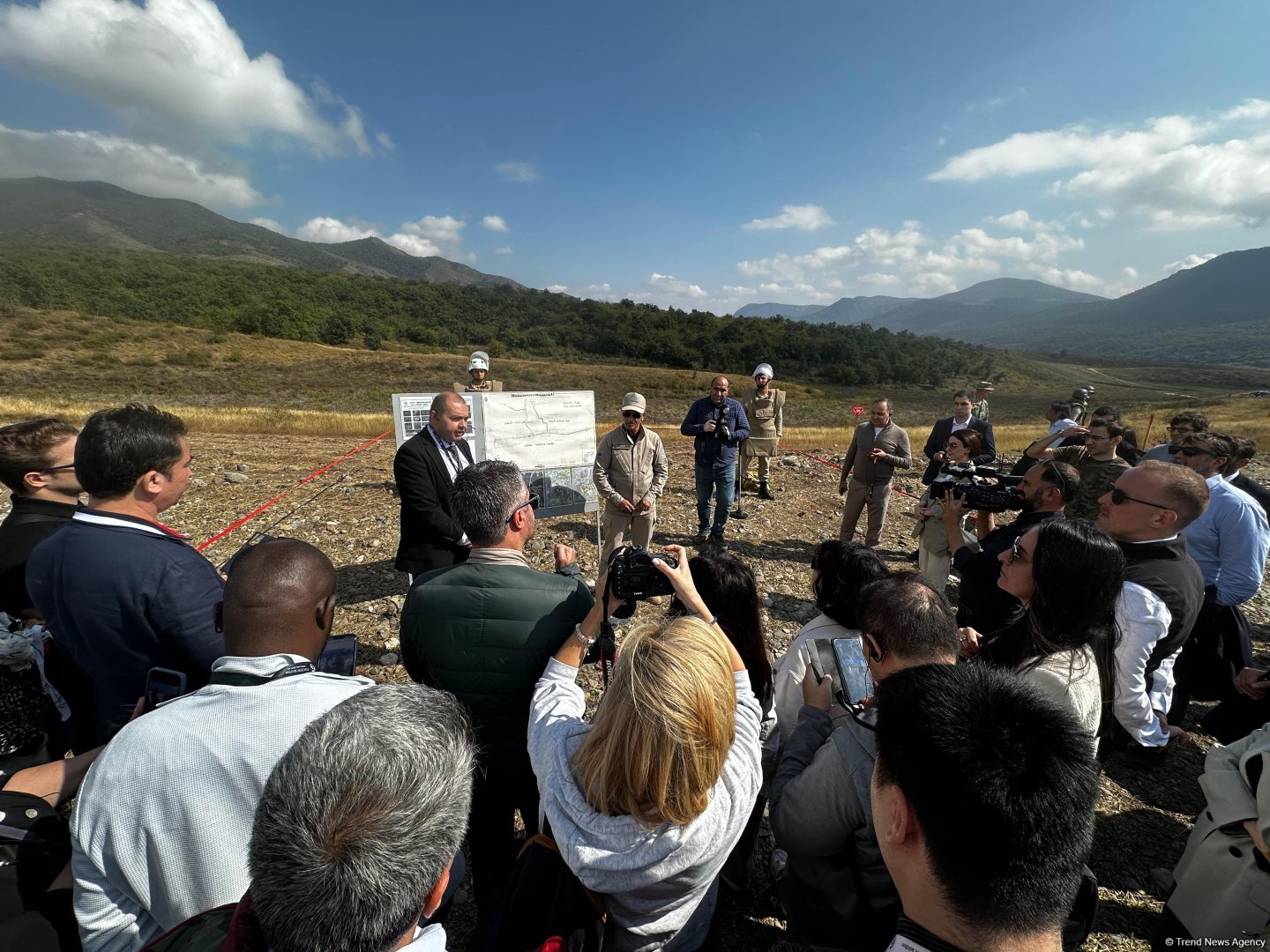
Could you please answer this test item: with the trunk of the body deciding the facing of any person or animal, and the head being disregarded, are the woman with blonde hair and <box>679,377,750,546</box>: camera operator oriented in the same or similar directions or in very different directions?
very different directions

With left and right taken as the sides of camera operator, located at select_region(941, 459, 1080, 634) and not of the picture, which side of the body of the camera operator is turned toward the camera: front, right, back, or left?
left

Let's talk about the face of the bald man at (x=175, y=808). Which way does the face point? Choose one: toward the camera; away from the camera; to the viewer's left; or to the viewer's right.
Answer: away from the camera

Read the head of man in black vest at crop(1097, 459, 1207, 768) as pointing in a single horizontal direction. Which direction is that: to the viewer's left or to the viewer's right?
to the viewer's left

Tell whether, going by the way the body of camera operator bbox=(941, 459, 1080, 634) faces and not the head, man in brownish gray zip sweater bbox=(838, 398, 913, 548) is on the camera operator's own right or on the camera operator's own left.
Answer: on the camera operator's own right

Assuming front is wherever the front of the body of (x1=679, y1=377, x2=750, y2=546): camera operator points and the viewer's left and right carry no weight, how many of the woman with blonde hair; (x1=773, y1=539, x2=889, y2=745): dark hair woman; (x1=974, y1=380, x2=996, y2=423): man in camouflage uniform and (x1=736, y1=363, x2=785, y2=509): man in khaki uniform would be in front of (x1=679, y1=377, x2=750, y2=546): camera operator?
2

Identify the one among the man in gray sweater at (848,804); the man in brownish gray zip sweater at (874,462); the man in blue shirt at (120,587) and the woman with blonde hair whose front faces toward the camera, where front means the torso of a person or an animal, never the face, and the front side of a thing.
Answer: the man in brownish gray zip sweater

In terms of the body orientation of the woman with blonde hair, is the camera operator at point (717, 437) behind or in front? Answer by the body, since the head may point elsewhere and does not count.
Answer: in front

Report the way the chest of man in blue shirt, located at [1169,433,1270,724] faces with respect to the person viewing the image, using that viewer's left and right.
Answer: facing to the left of the viewer

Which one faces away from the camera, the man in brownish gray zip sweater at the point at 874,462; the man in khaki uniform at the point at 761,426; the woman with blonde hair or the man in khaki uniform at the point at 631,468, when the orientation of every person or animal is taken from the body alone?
the woman with blonde hair
